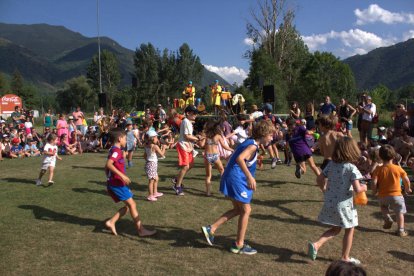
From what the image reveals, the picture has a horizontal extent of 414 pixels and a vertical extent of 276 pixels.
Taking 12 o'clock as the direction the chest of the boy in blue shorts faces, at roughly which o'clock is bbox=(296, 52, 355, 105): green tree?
The green tree is roughly at 10 o'clock from the boy in blue shorts.

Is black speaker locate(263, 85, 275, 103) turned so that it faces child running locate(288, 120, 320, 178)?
yes

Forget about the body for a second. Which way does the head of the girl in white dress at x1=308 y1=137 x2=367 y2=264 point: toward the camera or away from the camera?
away from the camera

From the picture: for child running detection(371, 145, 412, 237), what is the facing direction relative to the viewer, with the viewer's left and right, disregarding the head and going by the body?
facing away from the viewer

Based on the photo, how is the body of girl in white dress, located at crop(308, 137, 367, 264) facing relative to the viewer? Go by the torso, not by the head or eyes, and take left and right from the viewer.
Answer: facing away from the viewer and to the right of the viewer

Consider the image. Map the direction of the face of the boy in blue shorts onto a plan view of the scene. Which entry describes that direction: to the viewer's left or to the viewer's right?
to the viewer's right

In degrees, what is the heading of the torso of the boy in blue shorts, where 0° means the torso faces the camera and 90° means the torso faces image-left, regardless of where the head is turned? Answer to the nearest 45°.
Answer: approximately 270°
